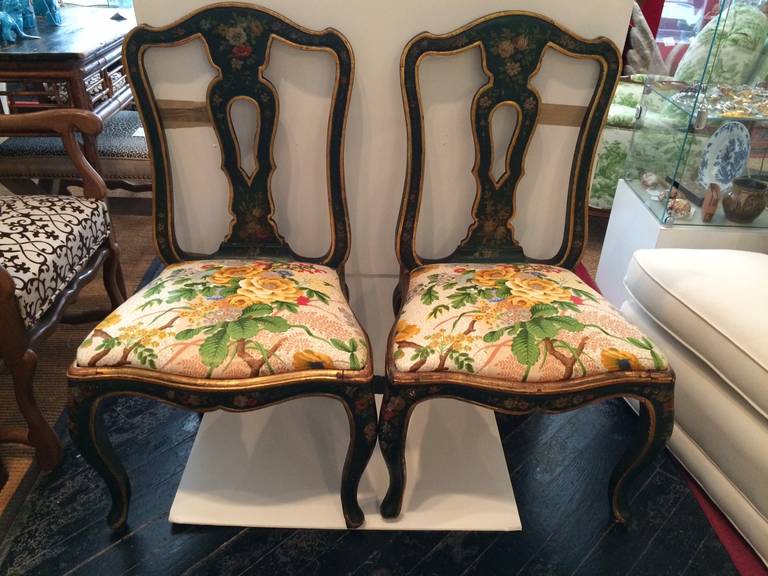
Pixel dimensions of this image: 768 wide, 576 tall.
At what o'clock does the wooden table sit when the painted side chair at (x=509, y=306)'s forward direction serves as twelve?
The wooden table is roughly at 4 o'clock from the painted side chair.

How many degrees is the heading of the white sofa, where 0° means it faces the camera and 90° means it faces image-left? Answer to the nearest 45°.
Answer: approximately 45°

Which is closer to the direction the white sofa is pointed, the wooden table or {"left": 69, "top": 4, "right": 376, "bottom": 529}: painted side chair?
the painted side chair

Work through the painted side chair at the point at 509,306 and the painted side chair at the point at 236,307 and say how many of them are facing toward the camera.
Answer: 2

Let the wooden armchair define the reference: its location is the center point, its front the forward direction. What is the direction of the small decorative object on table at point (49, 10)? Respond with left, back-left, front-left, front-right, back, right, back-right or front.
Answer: back-left

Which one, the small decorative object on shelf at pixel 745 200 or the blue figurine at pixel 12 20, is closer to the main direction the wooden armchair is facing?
the small decorative object on shelf

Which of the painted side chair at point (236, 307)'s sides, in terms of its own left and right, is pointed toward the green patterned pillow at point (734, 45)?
left

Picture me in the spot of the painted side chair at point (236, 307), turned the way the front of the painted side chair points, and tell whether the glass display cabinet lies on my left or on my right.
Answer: on my left

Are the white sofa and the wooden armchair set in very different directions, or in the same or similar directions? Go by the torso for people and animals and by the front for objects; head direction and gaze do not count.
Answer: very different directions

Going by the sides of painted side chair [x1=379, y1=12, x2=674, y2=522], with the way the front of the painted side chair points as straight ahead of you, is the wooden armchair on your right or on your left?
on your right

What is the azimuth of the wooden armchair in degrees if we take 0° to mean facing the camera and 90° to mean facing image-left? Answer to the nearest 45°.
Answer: approximately 315°

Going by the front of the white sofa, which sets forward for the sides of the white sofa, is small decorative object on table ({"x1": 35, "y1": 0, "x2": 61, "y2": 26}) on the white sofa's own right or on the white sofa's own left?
on the white sofa's own right
